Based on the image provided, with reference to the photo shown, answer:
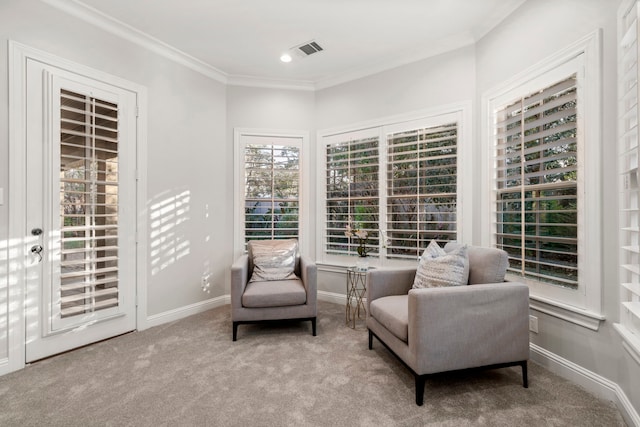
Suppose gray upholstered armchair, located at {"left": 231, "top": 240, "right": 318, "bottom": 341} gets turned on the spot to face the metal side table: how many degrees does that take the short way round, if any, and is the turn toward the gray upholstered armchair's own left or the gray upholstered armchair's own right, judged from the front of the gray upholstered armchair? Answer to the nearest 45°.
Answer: approximately 135° to the gray upholstered armchair's own left

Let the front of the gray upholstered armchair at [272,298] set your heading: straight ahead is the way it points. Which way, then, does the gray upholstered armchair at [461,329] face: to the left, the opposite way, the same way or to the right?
to the right

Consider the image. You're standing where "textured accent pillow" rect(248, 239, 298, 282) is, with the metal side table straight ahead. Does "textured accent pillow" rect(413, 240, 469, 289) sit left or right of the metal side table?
right

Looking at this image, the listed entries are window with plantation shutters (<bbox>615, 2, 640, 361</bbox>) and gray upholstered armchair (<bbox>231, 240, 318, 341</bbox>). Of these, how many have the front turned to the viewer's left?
1

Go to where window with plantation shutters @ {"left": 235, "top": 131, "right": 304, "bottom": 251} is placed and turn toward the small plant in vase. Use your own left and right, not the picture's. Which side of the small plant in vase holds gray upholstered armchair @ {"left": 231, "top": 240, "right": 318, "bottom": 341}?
right

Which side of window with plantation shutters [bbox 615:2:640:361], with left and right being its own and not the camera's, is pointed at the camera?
left

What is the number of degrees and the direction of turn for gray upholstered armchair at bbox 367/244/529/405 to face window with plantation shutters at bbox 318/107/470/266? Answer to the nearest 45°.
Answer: approximately 90° to its right

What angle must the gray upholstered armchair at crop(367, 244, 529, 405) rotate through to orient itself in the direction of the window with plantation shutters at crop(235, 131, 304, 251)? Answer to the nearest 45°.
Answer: approximately 90° to its right

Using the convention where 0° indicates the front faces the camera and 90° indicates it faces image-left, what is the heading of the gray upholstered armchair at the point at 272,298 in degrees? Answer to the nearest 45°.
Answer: approximately 0°

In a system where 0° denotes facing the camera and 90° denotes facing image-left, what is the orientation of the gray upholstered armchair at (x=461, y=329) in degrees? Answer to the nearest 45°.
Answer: approximately 45°

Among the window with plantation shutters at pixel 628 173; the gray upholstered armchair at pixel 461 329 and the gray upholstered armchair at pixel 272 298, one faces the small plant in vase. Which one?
the window with plantation shutters

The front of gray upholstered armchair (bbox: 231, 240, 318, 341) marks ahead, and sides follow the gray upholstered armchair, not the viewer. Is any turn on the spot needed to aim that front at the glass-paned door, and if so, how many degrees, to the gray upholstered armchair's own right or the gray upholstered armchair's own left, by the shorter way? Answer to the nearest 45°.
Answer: approximately 90° to the gray upholstered armchair's own right
